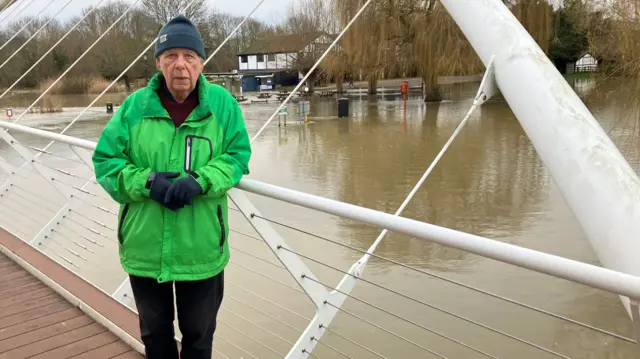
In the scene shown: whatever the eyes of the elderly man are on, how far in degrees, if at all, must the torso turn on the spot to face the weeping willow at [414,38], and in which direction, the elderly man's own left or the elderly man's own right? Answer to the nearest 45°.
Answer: approximately 135° to the elderly man's own left

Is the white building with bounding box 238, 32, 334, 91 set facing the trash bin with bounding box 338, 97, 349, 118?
yes

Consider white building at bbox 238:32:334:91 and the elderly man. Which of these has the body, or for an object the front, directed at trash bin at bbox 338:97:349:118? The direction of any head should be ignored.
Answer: the white building

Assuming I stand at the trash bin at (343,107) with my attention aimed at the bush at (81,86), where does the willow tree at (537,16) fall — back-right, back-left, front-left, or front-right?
back-right

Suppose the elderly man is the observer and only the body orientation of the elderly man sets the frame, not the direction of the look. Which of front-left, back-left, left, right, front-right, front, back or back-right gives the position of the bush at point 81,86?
back

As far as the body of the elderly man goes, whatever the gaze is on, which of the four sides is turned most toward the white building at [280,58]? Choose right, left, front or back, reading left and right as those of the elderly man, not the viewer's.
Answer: back

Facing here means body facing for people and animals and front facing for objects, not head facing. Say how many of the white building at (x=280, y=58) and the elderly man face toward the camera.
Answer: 2

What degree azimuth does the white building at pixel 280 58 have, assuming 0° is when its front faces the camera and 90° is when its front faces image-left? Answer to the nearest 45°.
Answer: approximately 0°

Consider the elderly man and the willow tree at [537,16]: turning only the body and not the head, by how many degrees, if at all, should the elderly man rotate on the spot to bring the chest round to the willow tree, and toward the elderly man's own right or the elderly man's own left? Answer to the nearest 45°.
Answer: approximately 135° to the elderly man's own left
